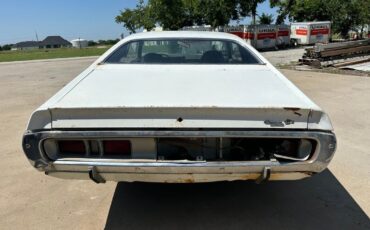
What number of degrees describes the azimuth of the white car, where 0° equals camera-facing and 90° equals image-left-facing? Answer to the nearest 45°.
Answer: approximately 180°

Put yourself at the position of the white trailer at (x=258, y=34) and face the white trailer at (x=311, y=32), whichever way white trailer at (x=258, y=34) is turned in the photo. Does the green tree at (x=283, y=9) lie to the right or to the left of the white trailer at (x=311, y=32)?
left

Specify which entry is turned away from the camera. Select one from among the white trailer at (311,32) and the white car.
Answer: the white car

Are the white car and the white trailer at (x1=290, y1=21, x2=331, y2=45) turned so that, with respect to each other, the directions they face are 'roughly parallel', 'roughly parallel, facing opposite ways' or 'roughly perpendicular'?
roughly perpendicular

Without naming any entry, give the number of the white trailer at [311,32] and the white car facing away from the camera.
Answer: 1

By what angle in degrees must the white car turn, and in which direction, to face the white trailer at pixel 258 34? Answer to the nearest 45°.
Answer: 0° — it already faces it

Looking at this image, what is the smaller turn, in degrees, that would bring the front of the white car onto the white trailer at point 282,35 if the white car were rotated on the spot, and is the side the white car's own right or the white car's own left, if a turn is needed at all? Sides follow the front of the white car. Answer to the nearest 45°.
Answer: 0° — it already faces it

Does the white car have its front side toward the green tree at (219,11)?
yes

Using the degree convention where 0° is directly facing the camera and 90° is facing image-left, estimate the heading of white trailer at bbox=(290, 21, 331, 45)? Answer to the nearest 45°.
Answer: approximately 45°
